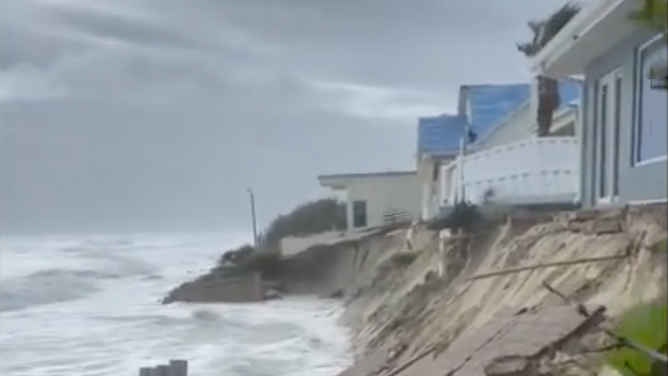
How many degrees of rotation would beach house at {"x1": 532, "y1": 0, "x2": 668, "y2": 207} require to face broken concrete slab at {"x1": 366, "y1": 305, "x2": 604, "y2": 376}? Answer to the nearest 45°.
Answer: approximately 45° to its left

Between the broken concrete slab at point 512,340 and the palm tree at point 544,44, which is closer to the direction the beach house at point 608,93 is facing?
the broken concrete slab

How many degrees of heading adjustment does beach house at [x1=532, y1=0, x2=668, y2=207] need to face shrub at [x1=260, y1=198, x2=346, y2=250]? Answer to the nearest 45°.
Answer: approximately 90° to its right

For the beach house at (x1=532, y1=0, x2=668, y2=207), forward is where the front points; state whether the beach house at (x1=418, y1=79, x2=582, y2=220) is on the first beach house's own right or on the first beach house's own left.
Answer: on the first beach house's own right

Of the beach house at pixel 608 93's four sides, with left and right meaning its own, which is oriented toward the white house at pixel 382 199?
right

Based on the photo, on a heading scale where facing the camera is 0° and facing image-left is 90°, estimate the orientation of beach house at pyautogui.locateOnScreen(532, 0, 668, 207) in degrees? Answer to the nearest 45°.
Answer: approximately 45°

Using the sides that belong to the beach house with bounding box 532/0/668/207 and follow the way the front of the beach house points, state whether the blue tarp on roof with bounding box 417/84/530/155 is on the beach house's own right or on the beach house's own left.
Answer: on the beach house's own right

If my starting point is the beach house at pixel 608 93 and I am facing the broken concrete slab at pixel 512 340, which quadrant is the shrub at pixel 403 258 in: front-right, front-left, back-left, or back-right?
back-right

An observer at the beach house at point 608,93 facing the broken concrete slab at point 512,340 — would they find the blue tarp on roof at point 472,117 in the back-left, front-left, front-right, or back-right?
back-right
